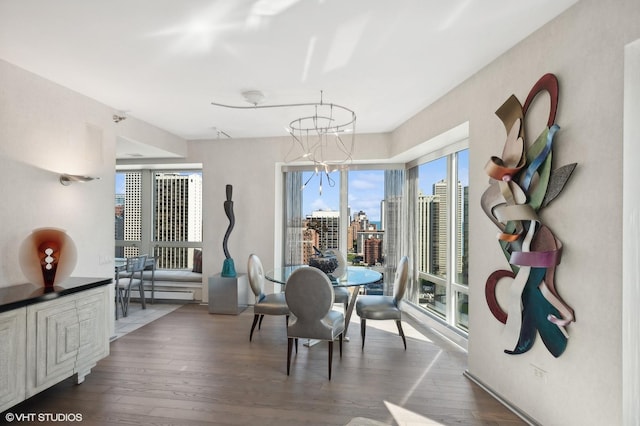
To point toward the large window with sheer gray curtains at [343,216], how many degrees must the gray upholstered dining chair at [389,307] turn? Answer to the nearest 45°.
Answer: approximately 90° to its right

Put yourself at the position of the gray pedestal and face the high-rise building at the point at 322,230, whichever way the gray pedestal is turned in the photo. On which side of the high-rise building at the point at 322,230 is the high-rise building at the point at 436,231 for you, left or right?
right

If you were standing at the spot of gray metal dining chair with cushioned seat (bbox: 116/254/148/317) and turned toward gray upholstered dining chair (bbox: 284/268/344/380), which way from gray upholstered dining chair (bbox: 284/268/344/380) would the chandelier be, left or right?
left

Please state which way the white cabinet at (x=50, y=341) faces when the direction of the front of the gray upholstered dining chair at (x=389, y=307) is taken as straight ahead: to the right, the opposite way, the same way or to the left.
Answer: the opposite way

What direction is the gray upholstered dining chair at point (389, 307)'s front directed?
to the viewer's left

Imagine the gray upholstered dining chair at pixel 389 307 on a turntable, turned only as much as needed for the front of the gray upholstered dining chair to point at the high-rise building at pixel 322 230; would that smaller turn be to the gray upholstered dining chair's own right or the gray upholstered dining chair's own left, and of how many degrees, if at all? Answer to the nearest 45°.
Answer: approximately 45° to the gray upholstered dining chair's own right

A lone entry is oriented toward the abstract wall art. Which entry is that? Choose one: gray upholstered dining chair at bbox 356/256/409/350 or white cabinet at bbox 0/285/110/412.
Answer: the white cabinet

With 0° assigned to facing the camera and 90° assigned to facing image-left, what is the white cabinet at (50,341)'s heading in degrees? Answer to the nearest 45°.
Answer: approximately 315°

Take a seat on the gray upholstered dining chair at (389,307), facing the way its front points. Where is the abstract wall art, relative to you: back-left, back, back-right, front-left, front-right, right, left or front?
back-left

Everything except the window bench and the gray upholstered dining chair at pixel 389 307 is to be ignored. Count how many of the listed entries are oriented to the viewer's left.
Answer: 1
